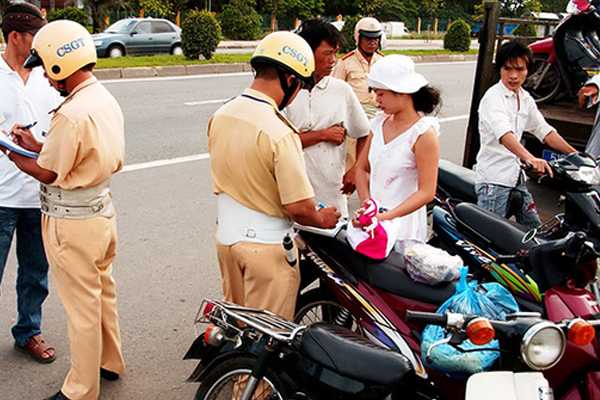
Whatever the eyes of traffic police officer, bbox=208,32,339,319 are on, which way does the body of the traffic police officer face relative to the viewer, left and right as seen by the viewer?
facing away from the viewer and to the right of the viewer

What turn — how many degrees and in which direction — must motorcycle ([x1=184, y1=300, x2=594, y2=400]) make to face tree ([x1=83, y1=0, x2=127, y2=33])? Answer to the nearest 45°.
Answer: approximately 180°

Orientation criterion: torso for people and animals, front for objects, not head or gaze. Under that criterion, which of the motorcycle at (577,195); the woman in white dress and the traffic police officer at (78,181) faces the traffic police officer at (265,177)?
the woman in white dress

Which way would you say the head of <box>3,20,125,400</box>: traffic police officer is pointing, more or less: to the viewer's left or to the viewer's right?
to the viewer's left

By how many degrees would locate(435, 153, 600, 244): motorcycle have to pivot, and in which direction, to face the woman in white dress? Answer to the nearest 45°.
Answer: approximately 135° to its right

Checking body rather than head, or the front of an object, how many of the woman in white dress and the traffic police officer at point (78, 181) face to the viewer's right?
0

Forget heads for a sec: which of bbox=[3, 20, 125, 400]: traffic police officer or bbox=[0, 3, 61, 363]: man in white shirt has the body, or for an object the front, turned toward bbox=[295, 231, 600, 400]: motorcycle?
the man in white shirt

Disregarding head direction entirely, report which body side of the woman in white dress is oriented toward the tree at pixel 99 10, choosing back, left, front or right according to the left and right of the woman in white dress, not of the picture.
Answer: right

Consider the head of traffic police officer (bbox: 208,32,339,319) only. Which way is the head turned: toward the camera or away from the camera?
away from the camera

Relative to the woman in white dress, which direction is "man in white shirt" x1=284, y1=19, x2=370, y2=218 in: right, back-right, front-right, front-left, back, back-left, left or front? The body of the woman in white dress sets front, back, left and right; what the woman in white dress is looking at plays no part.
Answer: right

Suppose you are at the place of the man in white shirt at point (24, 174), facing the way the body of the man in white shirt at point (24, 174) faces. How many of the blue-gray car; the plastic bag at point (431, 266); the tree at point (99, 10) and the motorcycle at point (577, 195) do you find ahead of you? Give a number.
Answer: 2

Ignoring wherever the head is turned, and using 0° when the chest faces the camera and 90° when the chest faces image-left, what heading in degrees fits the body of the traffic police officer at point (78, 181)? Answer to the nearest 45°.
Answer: approximately 135°

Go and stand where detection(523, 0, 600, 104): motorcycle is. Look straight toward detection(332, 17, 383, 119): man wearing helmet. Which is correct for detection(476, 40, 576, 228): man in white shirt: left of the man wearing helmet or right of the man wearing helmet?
left

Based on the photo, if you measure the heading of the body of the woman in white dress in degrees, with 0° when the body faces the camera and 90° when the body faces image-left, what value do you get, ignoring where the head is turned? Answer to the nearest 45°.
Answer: approximately 45°
